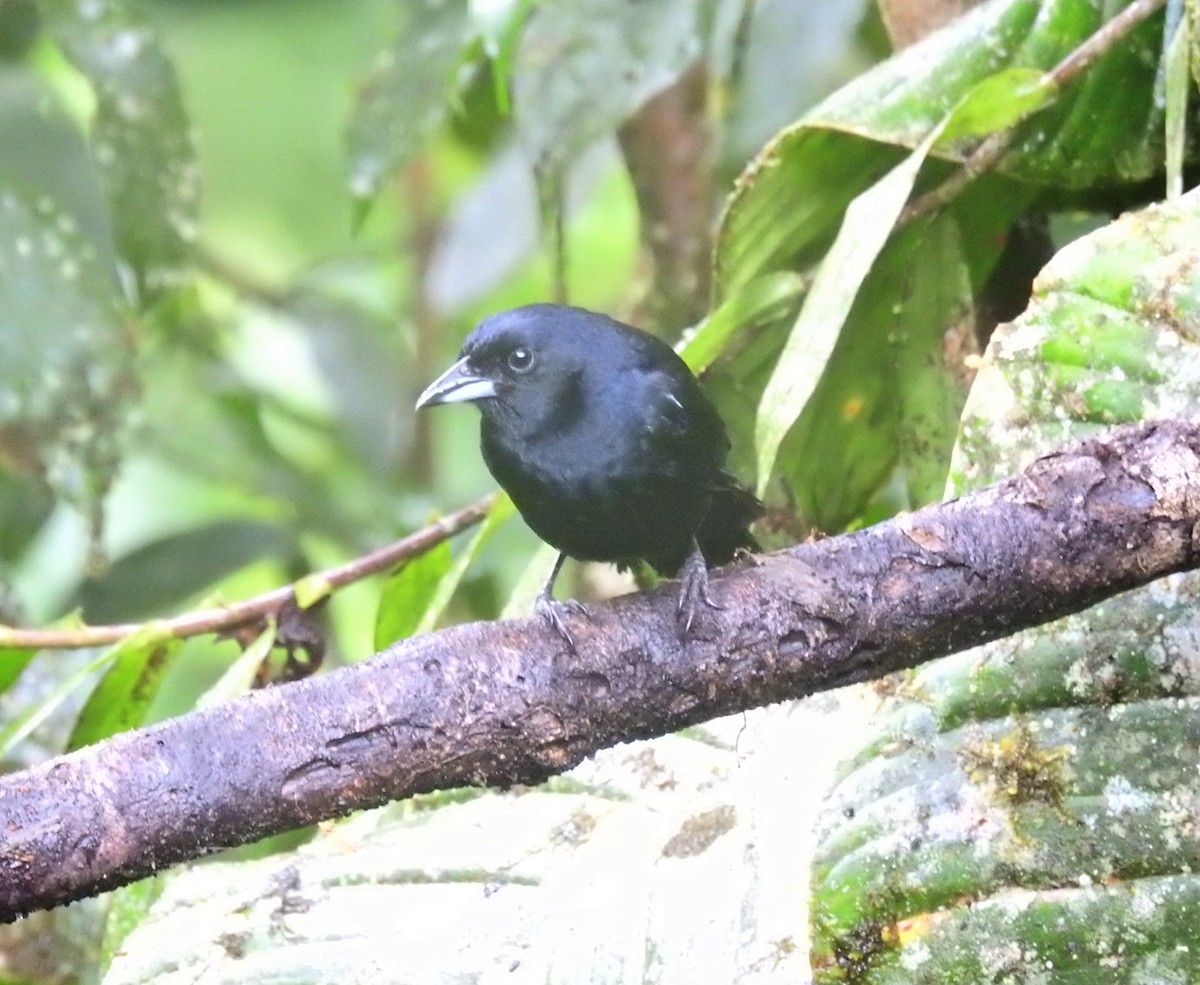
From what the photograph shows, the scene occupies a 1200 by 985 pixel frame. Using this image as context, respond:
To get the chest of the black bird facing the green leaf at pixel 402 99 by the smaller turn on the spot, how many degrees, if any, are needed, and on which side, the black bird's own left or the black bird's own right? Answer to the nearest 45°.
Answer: approximately 135° to the black bird's own right

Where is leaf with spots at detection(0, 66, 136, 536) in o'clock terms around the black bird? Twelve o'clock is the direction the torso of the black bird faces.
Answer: The leaf with spots is roughly at 3 o'clock from the black bird.

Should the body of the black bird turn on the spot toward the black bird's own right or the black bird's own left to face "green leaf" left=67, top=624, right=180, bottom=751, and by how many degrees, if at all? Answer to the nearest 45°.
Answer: approximately 45° to the black bird's own right

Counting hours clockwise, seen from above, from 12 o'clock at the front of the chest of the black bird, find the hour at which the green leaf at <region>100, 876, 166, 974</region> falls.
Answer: The green leaf is roughly at 1 o'clock from the black bird.

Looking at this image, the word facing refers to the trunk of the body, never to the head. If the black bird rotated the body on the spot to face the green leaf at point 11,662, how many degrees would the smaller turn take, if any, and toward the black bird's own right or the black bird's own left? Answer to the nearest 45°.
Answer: approximately 45° to the black bird's own right

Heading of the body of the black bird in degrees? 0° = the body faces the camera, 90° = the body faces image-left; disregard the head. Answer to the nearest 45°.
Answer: approximately 45°

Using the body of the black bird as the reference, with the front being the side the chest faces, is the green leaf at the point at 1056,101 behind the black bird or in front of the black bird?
behind
